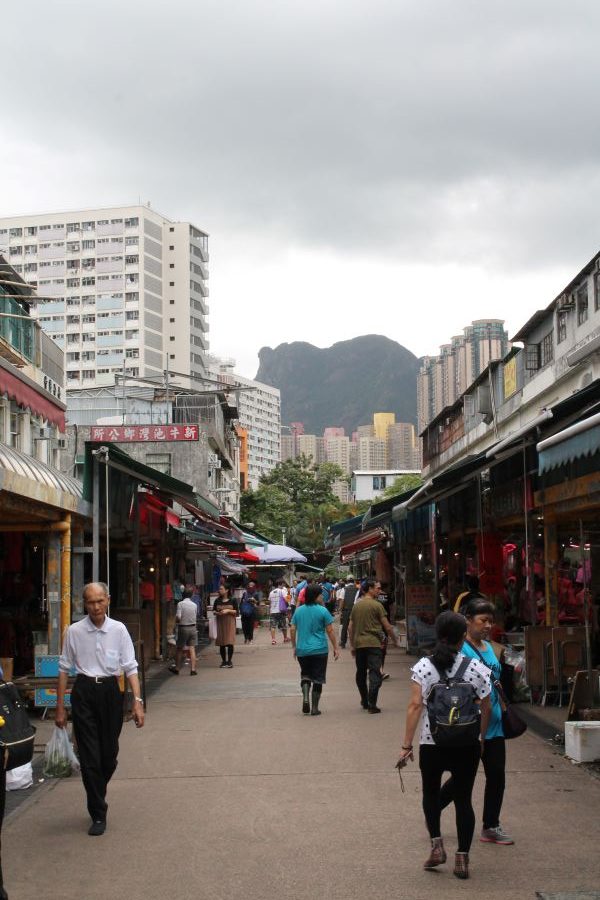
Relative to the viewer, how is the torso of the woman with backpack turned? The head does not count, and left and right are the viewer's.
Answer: facing away from the viewer

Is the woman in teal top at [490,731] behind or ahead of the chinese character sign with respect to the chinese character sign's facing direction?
ahead

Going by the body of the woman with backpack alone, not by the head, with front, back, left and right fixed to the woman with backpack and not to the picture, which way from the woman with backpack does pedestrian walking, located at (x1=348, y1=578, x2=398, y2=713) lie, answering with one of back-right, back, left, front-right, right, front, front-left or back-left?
front

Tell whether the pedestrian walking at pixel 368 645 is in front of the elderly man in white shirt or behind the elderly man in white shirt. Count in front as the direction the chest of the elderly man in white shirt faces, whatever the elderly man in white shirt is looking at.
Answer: behind

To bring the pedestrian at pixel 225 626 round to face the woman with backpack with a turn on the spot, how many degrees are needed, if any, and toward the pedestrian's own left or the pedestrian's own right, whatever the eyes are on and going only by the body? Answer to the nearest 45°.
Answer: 0° — they already face them

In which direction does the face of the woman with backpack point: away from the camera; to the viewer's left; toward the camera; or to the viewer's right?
away from the camera

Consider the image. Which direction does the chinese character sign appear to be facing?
toward the camera

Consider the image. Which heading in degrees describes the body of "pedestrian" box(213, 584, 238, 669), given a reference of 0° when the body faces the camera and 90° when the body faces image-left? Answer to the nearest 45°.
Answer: approximately 0°

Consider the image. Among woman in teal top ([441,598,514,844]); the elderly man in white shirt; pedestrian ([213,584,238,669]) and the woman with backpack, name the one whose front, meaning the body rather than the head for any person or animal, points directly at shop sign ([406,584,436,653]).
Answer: the woman with backpack

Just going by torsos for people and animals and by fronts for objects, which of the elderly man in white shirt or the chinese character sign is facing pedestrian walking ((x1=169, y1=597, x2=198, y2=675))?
the chinese character sign

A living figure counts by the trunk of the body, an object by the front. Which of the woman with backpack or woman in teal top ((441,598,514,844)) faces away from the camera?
the woman with backpack

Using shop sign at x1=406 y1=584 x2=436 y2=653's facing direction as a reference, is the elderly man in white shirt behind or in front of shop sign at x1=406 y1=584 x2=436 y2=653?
in front
